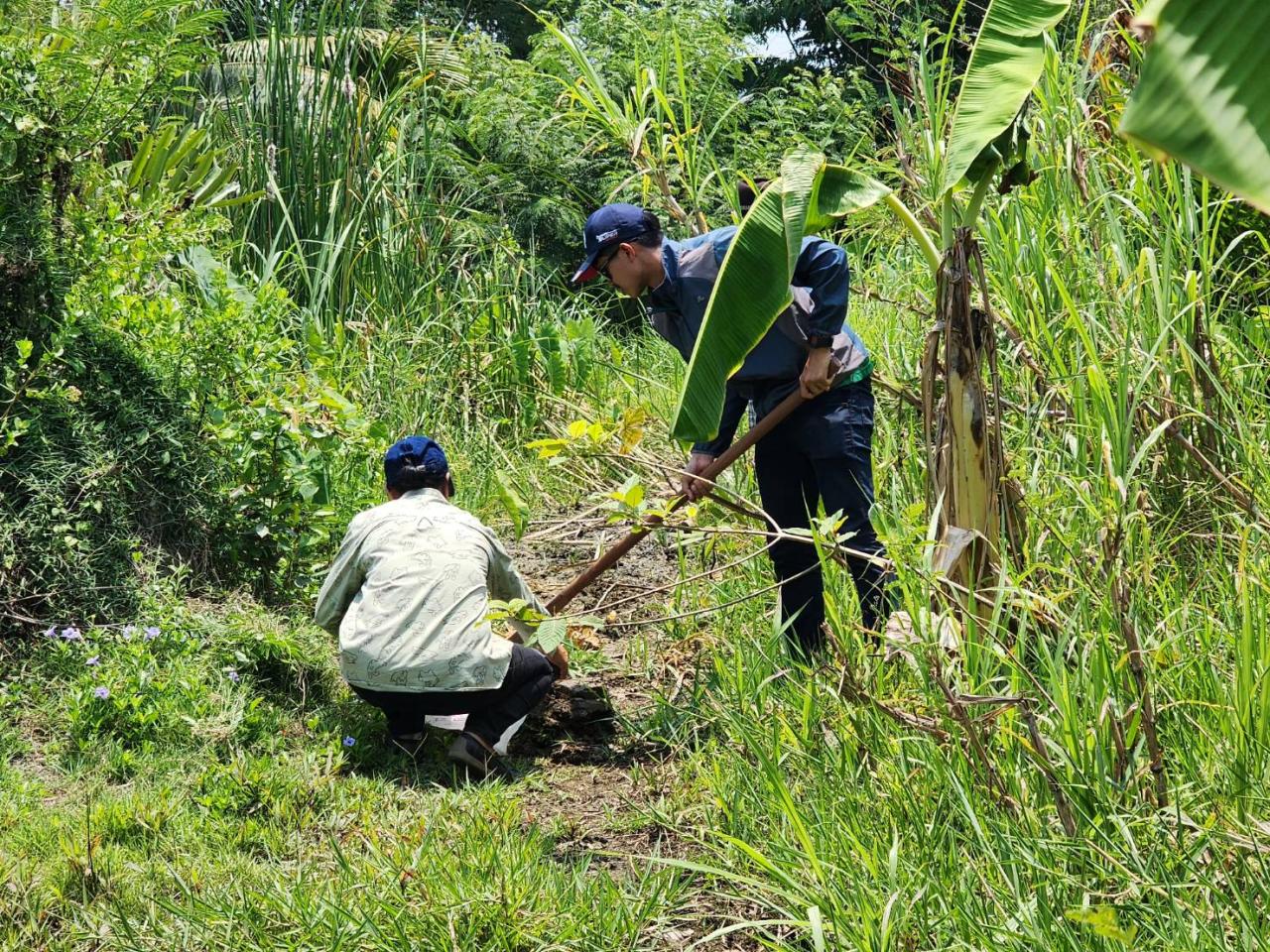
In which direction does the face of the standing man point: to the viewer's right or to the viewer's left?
to the viewer's left

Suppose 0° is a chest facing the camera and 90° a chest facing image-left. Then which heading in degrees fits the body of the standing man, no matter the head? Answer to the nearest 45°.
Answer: approximately 45°
